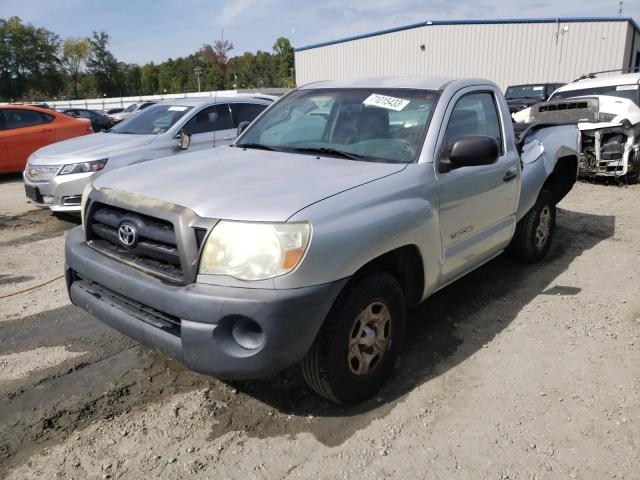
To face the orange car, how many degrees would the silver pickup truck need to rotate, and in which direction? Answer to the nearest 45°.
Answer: approximately 90° to its right

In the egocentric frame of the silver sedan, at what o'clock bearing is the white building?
The white building is roughly at 6 o'clock from the silver sedan.

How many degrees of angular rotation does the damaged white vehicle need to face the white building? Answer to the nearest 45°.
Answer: approximately 135° to its right

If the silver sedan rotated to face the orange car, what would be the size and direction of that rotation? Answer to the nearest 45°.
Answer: approximately 90° to its right

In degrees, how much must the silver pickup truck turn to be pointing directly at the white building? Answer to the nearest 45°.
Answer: approximately 135° to its right

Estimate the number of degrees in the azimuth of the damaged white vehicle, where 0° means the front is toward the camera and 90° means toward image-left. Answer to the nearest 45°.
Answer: approximately 45°

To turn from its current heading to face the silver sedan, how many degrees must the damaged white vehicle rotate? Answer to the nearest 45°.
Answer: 0° — it already faces it

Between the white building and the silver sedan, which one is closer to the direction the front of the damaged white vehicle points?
the silver sedan

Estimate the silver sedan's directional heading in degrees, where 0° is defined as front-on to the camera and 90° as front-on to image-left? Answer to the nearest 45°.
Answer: approximately 45°
